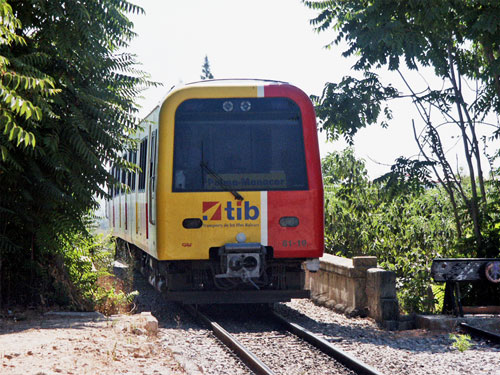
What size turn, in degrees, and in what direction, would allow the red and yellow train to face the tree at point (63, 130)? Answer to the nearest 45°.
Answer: approximately 90° to its right

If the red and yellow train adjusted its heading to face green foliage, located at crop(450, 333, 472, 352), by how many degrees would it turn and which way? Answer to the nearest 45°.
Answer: approximately 45° to its left

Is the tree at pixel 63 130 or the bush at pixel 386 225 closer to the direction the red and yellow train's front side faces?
the tree

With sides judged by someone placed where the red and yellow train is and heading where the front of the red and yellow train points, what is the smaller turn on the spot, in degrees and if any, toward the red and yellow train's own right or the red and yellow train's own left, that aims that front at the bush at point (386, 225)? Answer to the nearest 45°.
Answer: approximately 135° to the red and yellow train's own left

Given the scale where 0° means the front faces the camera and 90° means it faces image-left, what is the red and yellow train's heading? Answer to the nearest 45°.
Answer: approximately 0°
